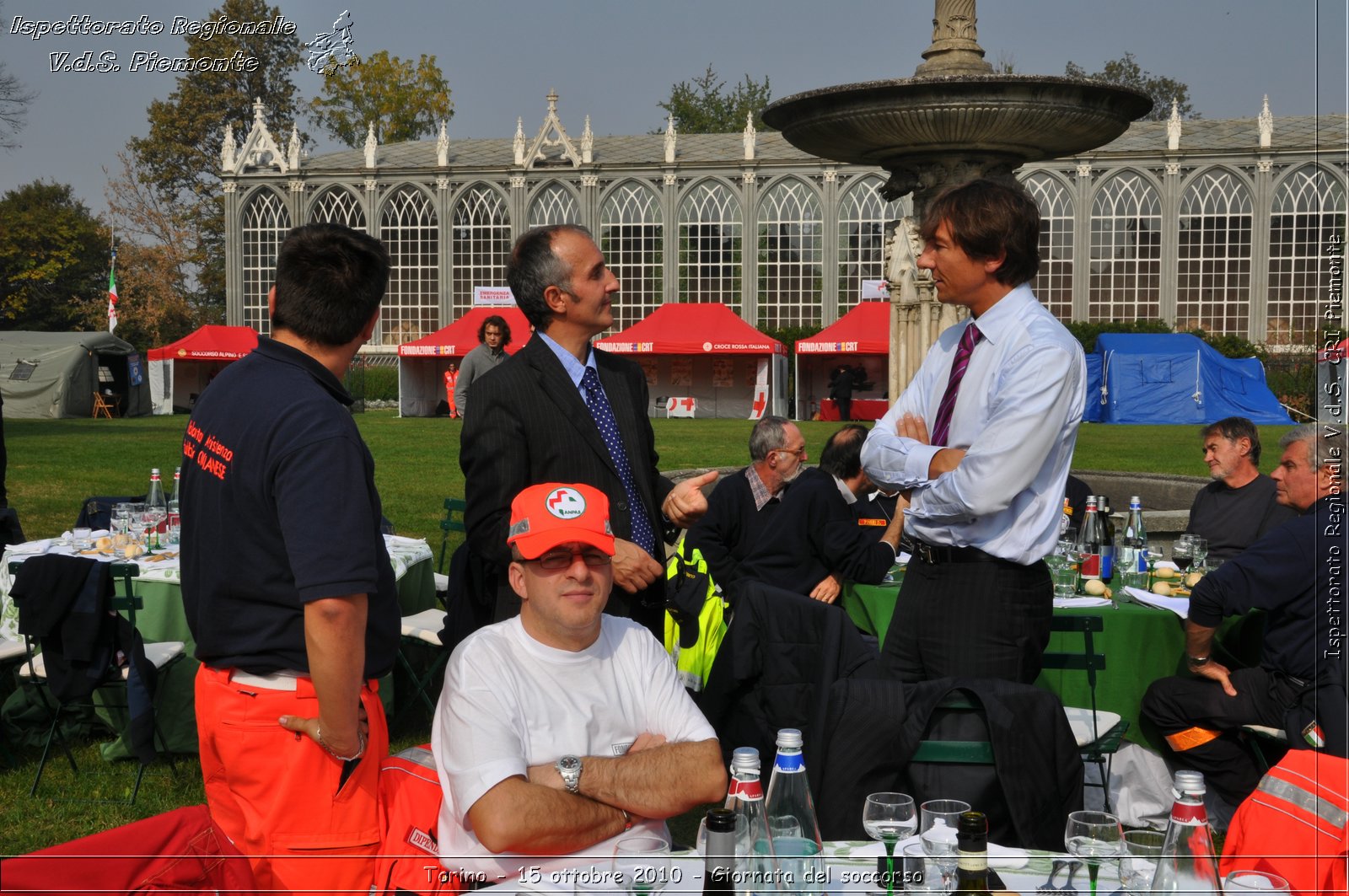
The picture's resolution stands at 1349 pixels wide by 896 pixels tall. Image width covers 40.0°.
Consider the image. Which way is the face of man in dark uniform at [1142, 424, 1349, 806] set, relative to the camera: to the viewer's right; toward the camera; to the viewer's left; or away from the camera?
to the viewer's left

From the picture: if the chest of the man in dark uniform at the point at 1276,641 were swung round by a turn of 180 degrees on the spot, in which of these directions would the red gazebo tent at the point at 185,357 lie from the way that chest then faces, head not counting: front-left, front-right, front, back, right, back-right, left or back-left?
back-left

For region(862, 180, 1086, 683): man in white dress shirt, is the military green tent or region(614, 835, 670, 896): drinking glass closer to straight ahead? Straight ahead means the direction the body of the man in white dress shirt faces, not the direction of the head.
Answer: the drinking glass

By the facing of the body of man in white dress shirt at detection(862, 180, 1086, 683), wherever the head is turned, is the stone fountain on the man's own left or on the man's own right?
on the man's own right

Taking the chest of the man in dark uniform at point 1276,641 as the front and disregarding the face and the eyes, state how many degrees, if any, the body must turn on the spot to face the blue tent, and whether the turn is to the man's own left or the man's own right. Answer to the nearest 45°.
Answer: approximately 90° to the man's own right

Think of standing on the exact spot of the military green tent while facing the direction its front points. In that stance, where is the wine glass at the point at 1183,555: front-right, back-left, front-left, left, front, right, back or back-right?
front-right

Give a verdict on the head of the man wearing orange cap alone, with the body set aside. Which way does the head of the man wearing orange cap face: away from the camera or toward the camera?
toward the camera

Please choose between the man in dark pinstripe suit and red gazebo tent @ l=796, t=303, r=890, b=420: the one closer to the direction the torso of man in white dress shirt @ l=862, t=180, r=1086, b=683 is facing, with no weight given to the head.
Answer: the man in dark pinstripe suit

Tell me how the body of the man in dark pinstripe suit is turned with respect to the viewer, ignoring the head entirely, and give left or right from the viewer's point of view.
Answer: facing the viewer and to the right of the viewer

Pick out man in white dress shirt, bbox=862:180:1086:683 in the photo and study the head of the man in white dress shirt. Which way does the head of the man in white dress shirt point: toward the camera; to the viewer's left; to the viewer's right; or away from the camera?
to the viewer's left

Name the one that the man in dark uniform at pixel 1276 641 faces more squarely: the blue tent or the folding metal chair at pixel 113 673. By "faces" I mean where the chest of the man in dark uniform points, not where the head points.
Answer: the folding metal chair

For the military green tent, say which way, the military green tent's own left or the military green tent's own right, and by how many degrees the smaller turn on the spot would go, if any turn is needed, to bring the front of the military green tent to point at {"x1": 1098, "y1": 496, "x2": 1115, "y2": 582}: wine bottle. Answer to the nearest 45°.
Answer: approximately 45° to the military green tent's own right

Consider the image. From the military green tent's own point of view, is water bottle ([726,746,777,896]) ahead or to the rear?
ahead

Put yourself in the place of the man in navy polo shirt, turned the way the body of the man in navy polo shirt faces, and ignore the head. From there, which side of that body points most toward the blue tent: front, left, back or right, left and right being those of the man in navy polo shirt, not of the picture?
front
